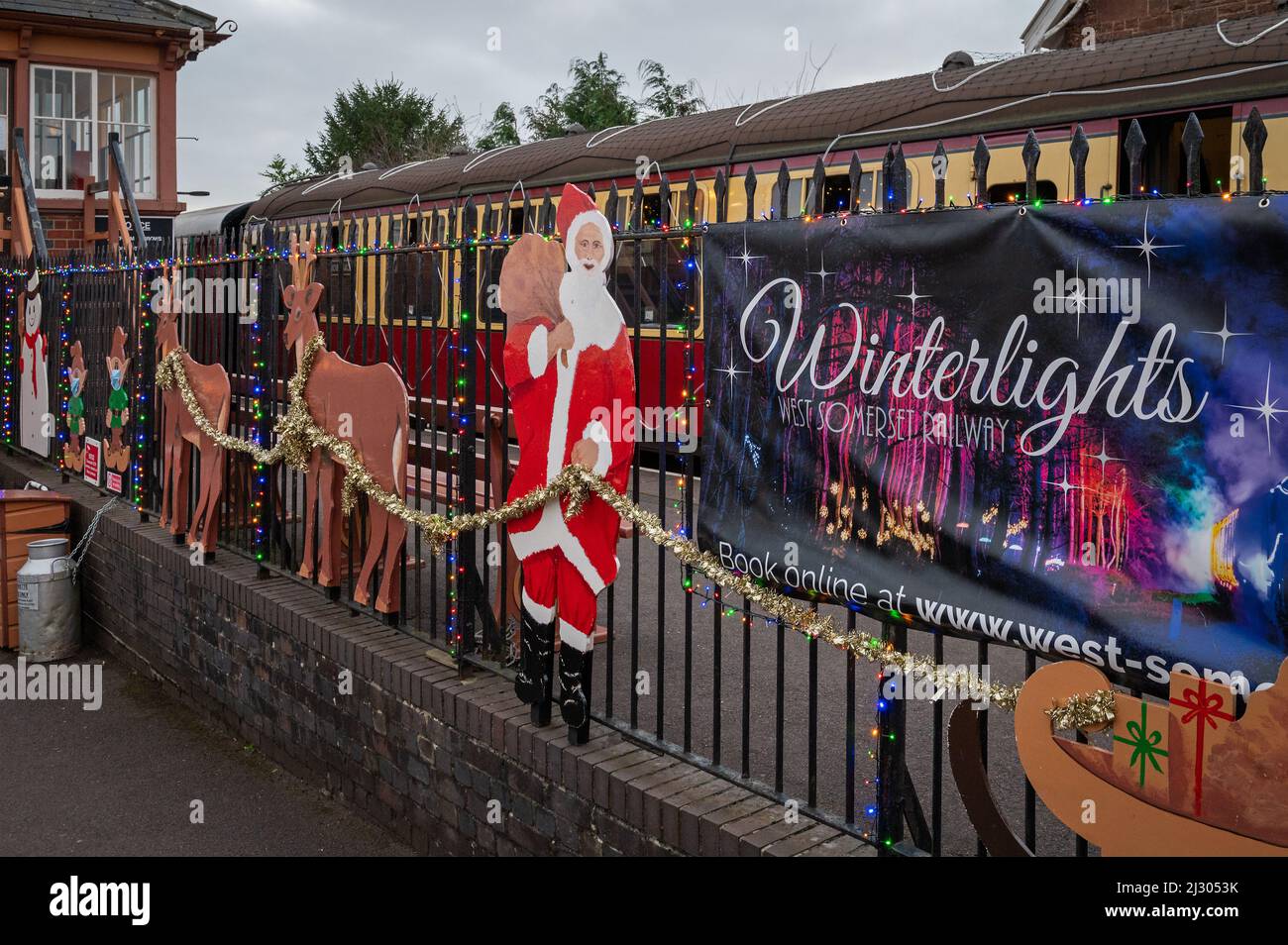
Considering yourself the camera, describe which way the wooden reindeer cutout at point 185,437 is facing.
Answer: facing away from the viewer and to the left of the viewer

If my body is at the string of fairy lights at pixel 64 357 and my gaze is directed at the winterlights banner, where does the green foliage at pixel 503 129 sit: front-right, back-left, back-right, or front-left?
back-left

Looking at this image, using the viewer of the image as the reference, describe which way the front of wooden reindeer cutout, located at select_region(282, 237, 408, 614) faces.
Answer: facing away from the viewer and to the left of the viewer

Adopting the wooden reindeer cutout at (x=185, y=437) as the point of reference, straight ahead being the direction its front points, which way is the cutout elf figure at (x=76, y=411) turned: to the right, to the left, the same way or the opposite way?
to the left

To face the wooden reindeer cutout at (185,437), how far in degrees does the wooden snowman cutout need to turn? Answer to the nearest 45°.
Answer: approximately 45° to its left

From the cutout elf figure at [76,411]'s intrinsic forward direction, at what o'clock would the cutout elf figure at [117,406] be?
the cutout elf figure at [117,406] is roughly at 10 o'clock from the cutout elf figure at [76,411].

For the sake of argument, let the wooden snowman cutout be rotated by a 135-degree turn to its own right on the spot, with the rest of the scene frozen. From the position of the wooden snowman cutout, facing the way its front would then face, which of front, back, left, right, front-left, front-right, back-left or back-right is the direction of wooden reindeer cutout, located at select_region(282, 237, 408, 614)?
back

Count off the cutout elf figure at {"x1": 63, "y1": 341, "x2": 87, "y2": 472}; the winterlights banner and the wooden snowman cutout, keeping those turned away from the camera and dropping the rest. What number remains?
0

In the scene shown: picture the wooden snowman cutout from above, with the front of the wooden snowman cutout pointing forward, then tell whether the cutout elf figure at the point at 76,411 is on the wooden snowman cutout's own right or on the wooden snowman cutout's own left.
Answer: on the wooden snowman cutout's own left

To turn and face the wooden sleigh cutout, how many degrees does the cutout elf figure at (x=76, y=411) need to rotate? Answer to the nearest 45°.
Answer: approximately 45° to its left

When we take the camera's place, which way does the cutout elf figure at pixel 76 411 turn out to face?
facing the viewer and to the left of the viewer

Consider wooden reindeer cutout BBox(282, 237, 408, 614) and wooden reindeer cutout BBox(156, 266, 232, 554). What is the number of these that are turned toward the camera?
0
